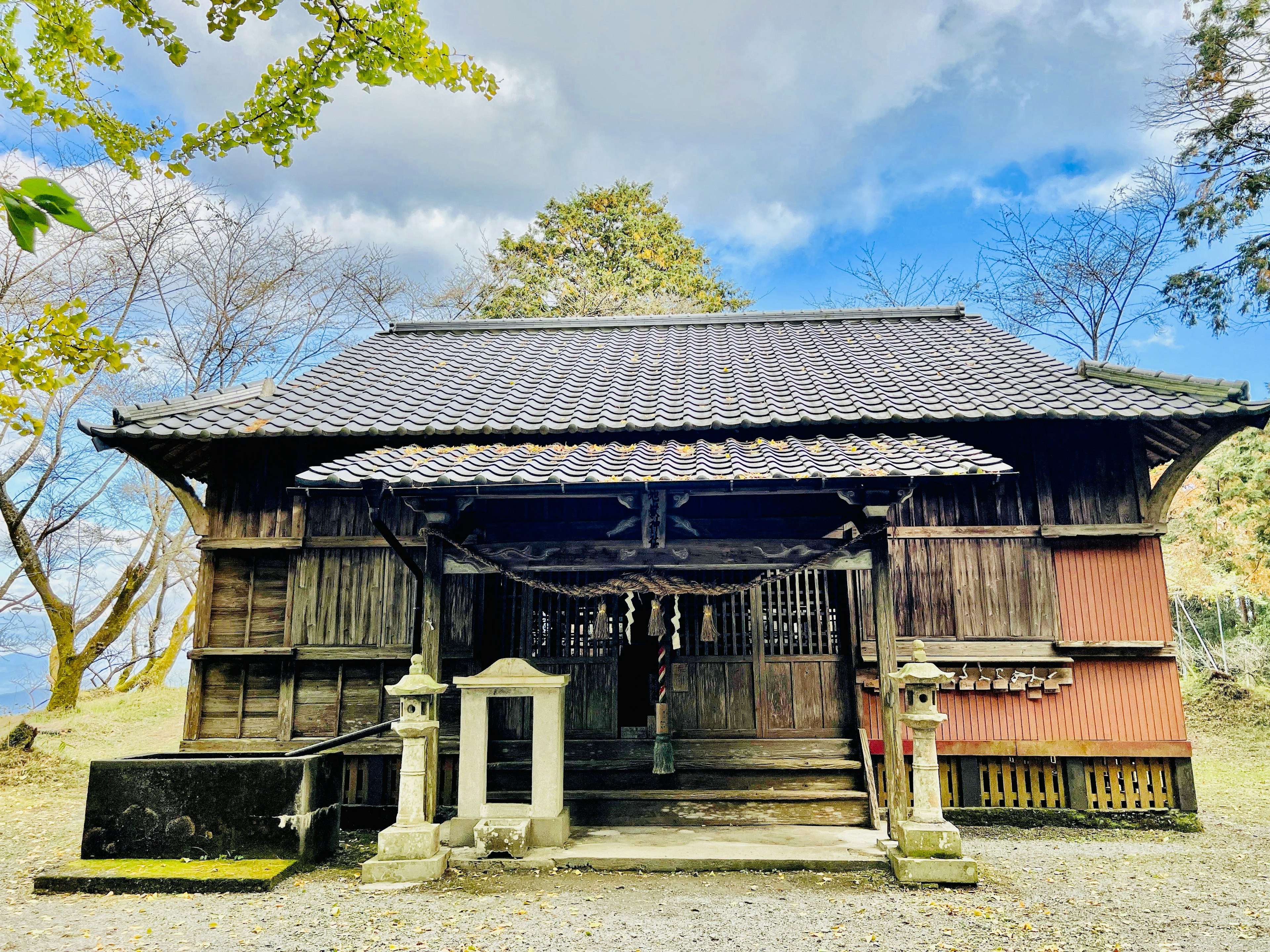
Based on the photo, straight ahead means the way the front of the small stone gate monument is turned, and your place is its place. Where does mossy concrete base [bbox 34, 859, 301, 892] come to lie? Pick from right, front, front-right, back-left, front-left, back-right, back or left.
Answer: right

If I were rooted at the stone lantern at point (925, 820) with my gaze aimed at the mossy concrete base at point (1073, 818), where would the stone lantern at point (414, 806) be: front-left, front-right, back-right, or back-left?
back-left

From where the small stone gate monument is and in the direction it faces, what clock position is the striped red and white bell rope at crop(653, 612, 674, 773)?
The striped red and white bell rope is roughly at 8 o'clock from the small stone gate monument.

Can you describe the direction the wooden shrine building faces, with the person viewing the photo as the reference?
facing the viewer

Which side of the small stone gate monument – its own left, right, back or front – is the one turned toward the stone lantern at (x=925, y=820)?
left

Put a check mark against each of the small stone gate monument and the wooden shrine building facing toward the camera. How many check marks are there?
2

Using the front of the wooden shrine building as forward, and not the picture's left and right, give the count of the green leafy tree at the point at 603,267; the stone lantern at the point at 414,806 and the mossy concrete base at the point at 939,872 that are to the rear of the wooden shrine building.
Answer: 1

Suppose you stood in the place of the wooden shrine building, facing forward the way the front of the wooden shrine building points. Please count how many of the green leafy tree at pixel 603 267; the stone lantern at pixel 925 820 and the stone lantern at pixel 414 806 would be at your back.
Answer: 1

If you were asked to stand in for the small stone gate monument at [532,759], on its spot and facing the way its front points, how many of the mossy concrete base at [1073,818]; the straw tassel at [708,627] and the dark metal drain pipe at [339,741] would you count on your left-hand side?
2

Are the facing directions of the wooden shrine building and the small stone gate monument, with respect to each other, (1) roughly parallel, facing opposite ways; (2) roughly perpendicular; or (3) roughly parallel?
roughly parallel

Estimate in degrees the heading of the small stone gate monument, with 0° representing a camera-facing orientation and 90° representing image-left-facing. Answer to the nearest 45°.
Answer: approximately 0°

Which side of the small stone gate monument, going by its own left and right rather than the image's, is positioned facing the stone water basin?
right

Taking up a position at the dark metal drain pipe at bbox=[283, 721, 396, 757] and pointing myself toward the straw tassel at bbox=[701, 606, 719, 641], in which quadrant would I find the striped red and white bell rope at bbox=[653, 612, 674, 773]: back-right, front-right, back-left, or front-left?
front-left

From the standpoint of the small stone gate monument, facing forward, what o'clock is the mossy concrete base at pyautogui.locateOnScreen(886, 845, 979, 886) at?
The mossy concrete base is roughly at 10 o'clock from the small stone gate monument.

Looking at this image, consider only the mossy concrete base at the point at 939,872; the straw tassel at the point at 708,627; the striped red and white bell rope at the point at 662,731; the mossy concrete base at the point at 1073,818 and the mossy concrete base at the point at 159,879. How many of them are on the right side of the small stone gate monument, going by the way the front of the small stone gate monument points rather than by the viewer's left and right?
1

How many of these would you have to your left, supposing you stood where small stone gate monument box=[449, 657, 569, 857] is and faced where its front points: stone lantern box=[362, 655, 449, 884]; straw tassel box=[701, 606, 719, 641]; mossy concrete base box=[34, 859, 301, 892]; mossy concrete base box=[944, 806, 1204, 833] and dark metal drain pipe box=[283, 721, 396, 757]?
2
